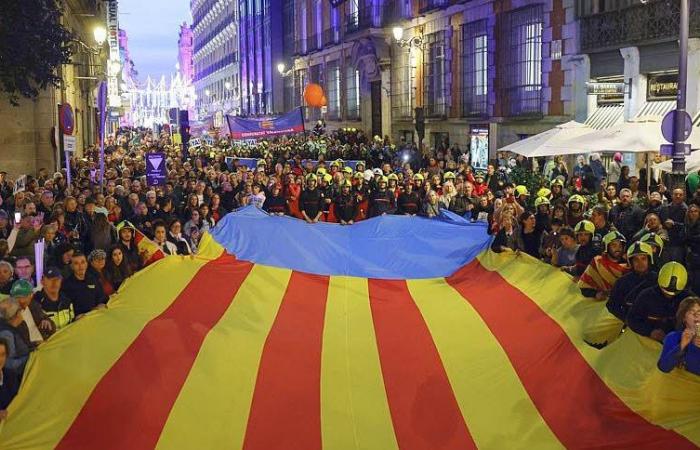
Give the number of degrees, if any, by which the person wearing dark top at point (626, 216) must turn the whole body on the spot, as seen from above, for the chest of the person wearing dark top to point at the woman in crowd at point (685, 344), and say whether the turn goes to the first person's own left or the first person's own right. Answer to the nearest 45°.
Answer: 0° — they already face them

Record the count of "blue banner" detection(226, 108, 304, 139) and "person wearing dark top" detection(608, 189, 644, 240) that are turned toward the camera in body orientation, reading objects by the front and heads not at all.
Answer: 2

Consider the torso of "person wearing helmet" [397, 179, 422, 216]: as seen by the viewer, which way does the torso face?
toward the camera

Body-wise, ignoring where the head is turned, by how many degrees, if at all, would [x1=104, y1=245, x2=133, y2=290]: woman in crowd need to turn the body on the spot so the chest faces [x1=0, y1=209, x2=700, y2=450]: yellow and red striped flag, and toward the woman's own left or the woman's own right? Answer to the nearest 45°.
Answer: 0° — they already face it

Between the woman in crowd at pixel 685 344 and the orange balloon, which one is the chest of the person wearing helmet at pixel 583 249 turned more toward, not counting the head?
the woman in crowd

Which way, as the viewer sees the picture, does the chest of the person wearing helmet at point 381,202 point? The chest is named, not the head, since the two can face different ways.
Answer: toward the camera

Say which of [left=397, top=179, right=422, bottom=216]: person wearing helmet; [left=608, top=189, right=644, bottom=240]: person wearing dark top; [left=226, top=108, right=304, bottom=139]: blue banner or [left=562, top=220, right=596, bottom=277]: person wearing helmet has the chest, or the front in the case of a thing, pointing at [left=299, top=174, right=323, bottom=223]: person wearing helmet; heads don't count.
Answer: the blue banner

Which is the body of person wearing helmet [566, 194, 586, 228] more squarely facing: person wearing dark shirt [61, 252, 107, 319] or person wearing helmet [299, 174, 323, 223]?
the person wearing dark shirt

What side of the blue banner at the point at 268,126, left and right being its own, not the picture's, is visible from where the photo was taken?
front

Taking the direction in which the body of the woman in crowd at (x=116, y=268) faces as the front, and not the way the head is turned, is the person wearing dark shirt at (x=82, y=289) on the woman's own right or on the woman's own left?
on the woman's own right

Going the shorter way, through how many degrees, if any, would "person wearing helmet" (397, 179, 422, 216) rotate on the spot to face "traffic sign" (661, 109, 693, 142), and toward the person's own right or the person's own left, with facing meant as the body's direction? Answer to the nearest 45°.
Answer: approximately 90° to the person's own left

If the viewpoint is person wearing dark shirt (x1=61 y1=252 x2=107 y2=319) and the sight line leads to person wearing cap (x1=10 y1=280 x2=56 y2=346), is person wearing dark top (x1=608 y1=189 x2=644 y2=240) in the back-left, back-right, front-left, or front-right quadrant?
back-left
